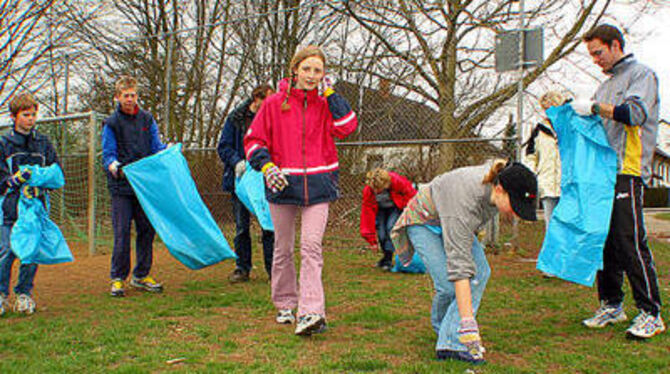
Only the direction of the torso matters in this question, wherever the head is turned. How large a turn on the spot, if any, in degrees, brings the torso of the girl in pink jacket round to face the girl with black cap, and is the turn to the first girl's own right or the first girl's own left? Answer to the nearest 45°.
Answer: approximately 45° to the first girl's own left

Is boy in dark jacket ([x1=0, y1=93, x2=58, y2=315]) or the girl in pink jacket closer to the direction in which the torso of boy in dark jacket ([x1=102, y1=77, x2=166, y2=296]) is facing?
the girl in pink jacket

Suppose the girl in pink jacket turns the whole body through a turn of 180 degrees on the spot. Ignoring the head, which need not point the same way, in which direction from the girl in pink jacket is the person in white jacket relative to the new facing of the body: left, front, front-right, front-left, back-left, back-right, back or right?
front-right

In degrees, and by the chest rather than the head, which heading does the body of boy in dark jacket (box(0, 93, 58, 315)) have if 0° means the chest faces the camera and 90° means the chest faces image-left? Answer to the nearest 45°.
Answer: approximately 0°

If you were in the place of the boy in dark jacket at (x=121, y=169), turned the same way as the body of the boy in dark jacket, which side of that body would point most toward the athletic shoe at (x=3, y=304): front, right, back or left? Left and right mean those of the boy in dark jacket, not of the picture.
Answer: right

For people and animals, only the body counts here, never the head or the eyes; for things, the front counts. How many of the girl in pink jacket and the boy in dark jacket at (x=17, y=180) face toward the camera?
2

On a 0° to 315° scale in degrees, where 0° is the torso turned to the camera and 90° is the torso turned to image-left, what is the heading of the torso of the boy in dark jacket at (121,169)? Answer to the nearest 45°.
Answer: approximately 315°

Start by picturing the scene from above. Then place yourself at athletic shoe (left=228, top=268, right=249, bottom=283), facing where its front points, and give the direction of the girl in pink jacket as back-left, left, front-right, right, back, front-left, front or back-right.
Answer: front-left

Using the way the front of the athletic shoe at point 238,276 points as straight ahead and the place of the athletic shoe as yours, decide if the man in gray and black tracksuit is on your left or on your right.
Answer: on your left

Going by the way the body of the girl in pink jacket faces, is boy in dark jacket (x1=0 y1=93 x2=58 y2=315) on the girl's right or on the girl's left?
on the girl's right
